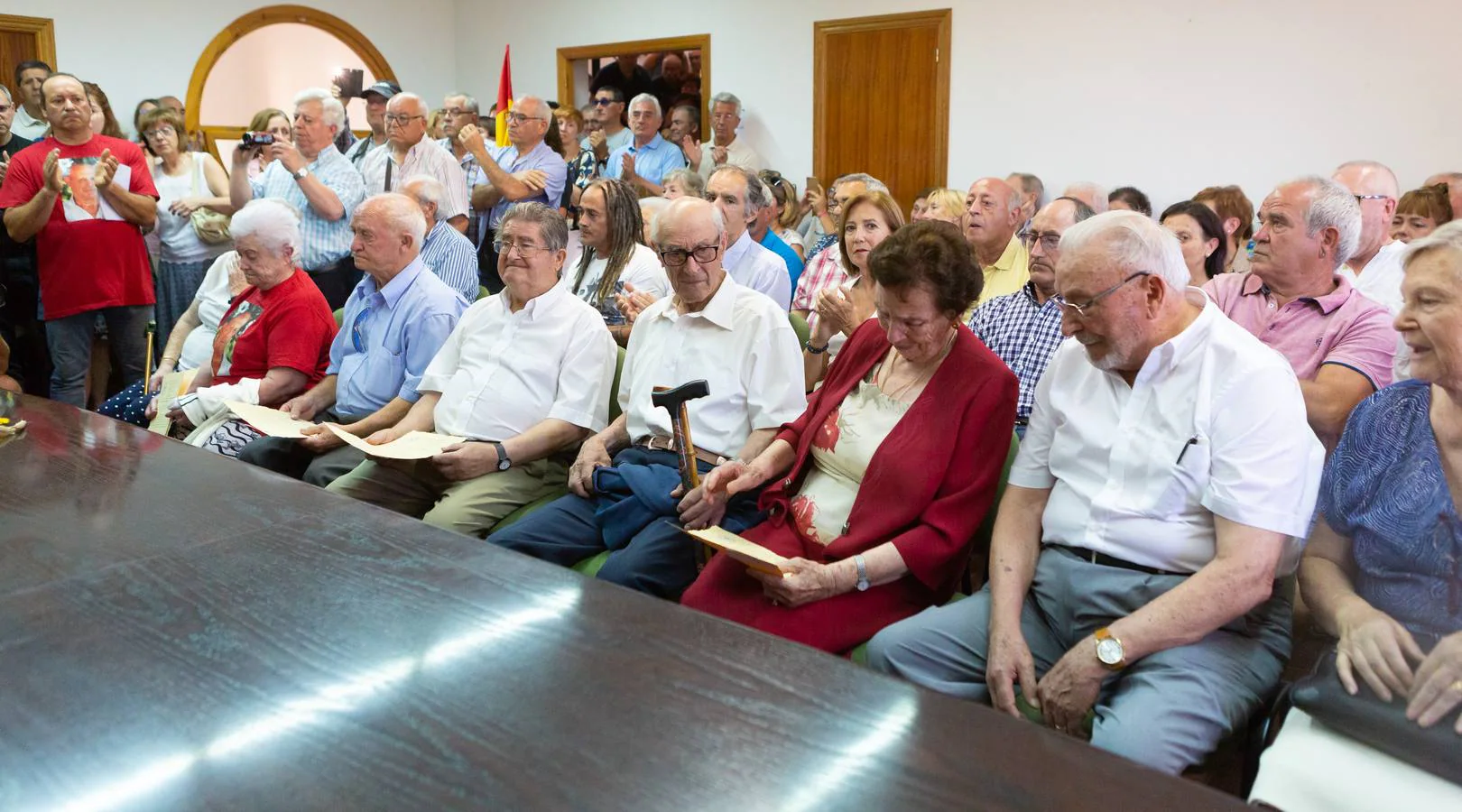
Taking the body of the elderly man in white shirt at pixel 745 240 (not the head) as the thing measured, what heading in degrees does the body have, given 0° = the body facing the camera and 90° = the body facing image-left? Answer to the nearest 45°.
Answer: approximately 45°

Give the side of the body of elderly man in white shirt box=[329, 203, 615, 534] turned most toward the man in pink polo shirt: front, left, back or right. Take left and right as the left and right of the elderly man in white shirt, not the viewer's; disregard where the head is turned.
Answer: left

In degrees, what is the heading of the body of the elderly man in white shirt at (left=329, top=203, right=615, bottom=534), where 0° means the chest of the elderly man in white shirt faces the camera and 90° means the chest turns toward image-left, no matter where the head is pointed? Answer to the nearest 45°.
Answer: approximately 45°

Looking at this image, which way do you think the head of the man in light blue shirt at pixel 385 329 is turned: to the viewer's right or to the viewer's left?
to the viewer's left

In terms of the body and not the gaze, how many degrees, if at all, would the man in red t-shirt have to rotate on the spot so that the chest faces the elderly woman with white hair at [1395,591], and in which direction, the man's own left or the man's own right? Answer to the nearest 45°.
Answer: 0° — they already face them

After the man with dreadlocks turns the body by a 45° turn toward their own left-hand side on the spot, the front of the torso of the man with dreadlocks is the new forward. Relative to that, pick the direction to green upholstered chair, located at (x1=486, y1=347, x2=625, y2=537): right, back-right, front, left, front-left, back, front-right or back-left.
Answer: front

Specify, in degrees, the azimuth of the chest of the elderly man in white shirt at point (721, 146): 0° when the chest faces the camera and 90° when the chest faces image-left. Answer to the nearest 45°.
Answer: approximately 45°

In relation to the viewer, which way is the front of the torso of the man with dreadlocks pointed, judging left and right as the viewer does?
facing the viewer and to the left of the viewer
